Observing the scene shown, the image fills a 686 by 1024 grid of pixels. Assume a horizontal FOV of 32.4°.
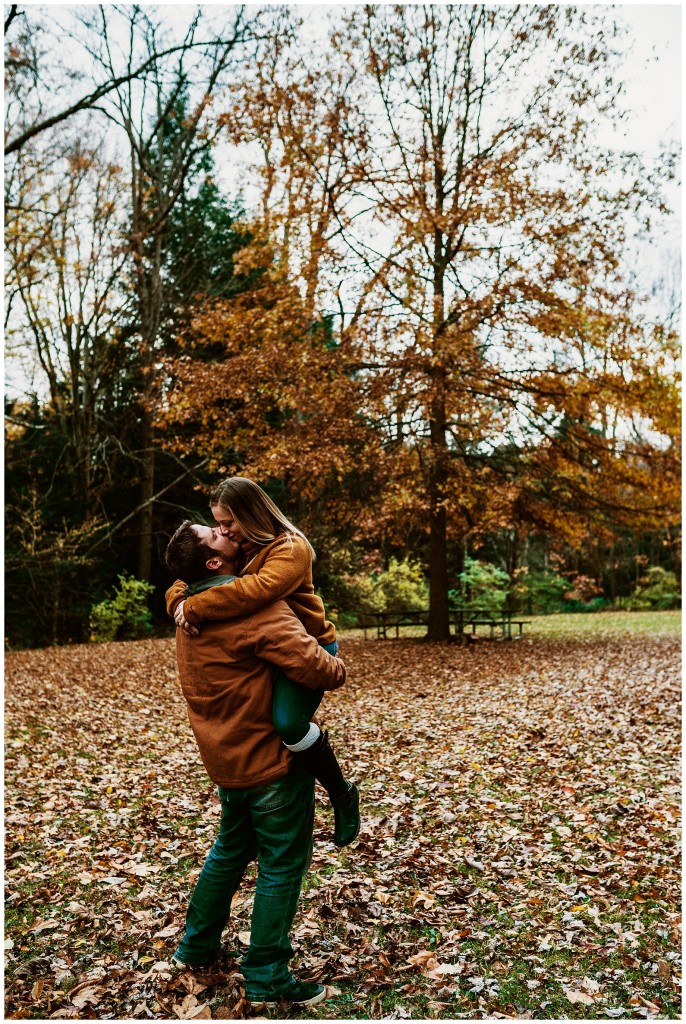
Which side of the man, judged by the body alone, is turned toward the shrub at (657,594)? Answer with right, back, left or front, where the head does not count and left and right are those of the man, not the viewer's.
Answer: front

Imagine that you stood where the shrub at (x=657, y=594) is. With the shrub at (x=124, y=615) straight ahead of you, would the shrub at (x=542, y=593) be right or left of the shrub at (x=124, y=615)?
right

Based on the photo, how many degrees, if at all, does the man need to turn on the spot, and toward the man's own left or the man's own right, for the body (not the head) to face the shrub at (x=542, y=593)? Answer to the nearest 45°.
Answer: approximately 45° to the man's own left

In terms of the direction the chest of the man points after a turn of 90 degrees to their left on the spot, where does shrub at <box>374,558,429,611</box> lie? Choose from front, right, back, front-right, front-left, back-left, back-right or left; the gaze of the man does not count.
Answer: front-right

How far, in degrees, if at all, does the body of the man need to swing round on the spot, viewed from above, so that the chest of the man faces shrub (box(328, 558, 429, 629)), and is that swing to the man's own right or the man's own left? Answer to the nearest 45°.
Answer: approximately 45° to the man's own left

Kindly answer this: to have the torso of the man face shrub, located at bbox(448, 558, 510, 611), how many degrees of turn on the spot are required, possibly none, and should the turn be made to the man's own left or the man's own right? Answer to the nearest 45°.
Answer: approximately 45° to the man's own left

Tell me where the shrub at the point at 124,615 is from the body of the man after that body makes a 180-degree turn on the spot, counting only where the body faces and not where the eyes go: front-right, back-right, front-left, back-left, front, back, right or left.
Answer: back-right

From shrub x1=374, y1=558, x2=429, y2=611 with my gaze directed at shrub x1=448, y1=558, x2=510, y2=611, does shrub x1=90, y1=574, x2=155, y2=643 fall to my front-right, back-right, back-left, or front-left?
back-right

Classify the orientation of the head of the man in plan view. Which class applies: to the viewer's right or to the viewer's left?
to the viewer's right

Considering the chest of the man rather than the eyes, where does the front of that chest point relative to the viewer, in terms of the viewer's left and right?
facing away from the viewer and to the right of the viewer
